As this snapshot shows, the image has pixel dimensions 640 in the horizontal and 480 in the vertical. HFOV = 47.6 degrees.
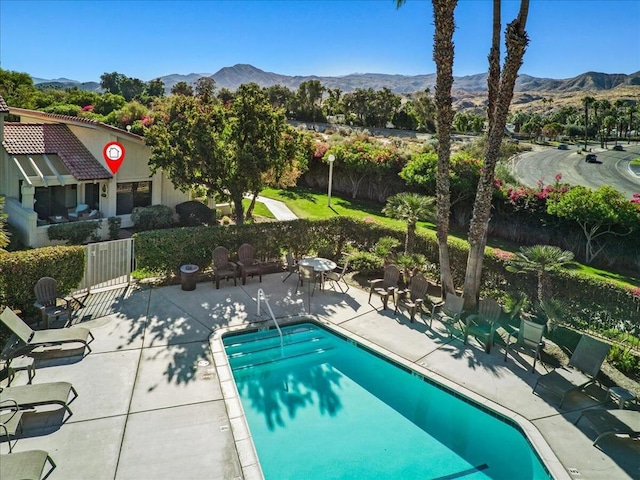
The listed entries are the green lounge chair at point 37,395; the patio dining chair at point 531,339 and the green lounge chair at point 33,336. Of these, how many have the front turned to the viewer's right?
2

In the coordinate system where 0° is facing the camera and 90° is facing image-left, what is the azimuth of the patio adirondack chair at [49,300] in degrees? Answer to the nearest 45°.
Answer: approximately 315°

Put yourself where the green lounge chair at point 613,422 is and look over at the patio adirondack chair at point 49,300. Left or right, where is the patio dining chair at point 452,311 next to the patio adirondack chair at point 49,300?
right

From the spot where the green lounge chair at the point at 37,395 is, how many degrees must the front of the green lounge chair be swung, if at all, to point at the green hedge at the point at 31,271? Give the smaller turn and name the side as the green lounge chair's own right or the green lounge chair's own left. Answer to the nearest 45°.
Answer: approximately 90° to the green lounge chair's own left

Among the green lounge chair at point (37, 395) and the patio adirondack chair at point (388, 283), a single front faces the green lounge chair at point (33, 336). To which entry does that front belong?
the patio adirondack chair

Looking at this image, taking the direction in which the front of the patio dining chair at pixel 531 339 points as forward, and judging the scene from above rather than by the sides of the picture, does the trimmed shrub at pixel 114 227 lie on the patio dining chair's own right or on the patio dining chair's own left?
on the patio dining chair's own right

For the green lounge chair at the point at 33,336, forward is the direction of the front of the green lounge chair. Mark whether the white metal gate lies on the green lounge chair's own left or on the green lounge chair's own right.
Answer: on the green lounge chair's own left
